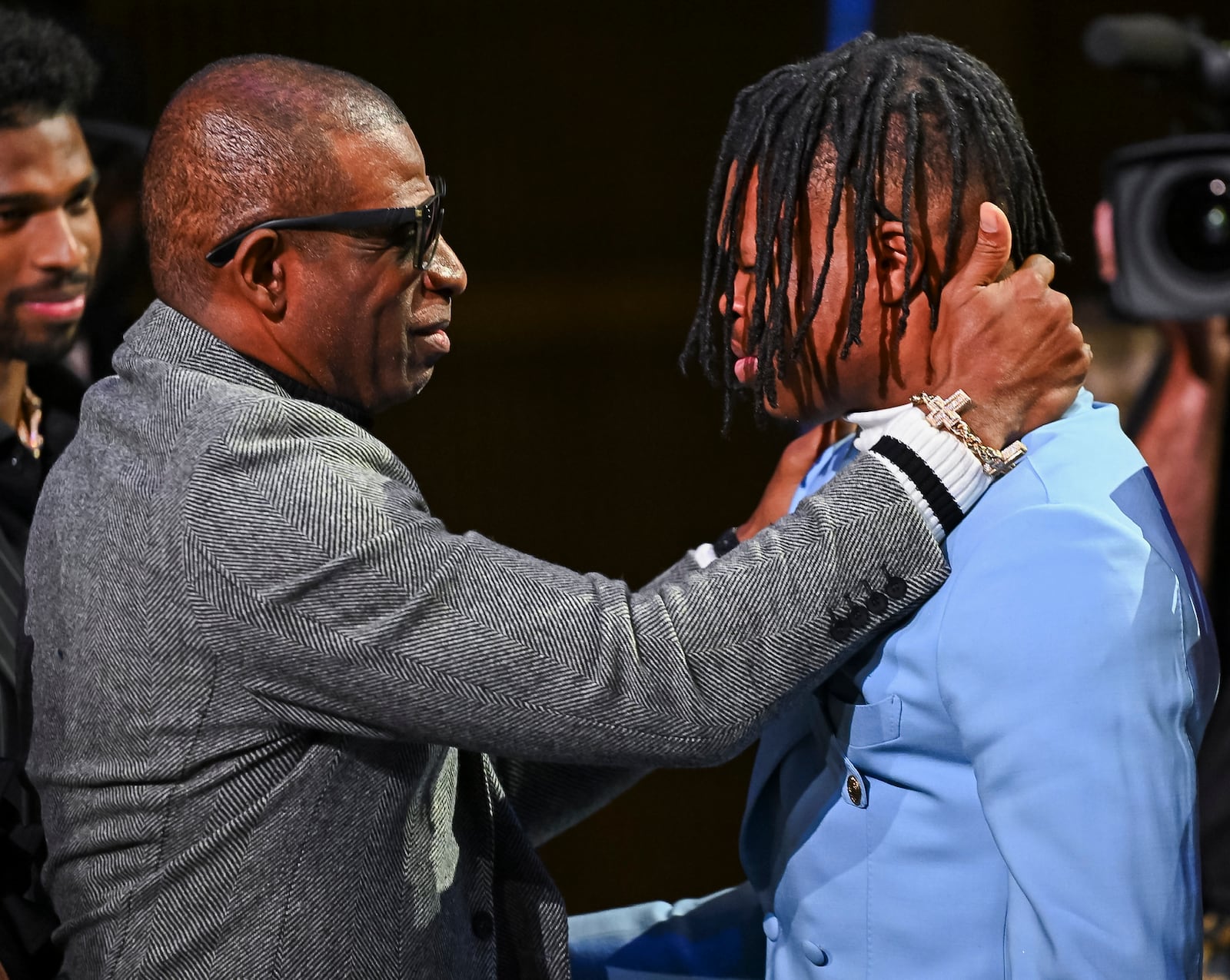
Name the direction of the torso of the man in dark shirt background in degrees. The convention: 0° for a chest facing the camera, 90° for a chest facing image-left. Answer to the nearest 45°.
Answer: approximately 315°

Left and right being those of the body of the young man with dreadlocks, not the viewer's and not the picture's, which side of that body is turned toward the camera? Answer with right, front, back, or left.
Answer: left

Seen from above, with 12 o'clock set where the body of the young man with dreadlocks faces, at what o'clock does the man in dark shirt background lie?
The man in dark shirt background is roughly at 1 o'clock from the young man with dreadlocks.

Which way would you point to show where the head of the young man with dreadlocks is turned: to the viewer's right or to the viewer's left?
to the viewer's left

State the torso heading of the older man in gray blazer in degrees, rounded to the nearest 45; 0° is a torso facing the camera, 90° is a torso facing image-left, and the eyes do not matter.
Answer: approximately 270°

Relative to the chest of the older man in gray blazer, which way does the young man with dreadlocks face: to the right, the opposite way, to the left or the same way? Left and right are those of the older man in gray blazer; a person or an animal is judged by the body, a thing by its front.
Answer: the opposite way

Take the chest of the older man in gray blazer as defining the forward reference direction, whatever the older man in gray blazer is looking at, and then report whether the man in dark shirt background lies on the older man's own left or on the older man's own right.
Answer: on the older man's own left

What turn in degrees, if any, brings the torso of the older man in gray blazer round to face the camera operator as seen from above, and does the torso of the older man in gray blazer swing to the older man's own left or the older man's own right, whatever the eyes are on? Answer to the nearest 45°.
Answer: approximately 45° to the older man's own left

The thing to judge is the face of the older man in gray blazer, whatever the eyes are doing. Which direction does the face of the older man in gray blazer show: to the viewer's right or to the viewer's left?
to the viewer's right

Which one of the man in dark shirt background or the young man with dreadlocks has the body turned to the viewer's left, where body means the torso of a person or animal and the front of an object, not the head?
the young man with dreadlocks

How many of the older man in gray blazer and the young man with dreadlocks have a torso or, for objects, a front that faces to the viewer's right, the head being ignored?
1
